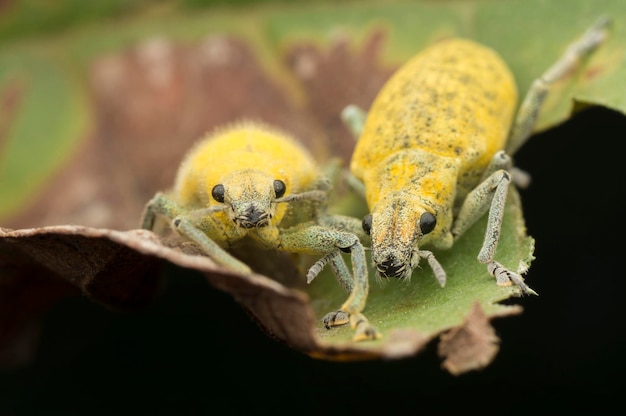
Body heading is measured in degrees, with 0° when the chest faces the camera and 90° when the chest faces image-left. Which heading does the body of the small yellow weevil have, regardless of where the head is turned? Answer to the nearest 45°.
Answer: approximately 0°

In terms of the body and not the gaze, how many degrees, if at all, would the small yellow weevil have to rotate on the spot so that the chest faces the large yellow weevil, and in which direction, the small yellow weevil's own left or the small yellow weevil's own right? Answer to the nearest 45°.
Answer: approximately 90° to the small yellow weevil's own left
